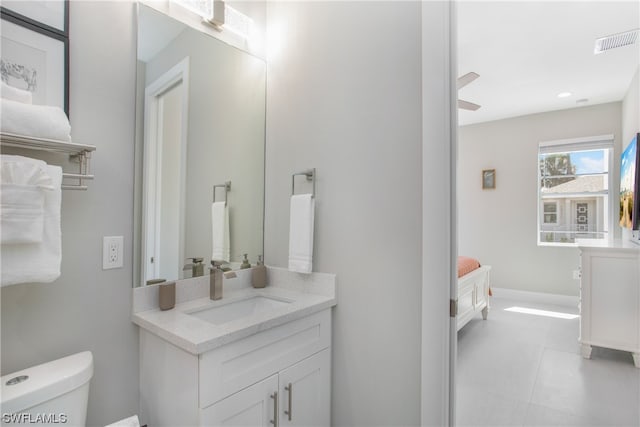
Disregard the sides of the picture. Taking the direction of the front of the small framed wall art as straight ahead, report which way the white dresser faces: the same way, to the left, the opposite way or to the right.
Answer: to the right

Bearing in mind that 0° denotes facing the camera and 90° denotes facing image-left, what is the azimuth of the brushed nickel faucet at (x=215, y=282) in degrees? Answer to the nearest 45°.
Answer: approximately 315°

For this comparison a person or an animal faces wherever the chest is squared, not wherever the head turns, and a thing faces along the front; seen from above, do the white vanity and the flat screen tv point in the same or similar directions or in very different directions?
very different directions

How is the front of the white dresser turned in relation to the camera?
facing to the left of the viewer

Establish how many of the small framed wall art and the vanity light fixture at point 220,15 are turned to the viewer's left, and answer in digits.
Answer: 0

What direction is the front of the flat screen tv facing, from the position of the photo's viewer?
facing to the left of the viewer

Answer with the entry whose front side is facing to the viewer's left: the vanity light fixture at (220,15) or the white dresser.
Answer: the white dresser

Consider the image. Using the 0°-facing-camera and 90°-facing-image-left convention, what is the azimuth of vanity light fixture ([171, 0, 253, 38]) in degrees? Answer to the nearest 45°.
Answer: approximately 315°

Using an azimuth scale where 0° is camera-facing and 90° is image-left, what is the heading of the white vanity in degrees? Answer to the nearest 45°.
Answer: approximately 315°
